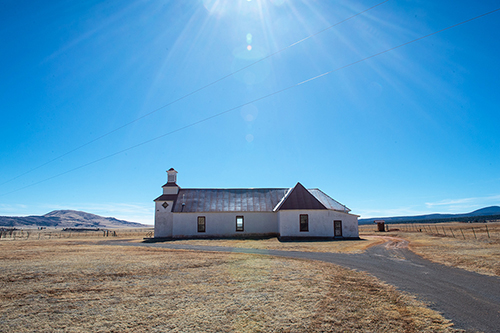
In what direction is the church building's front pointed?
to the viewer's left
